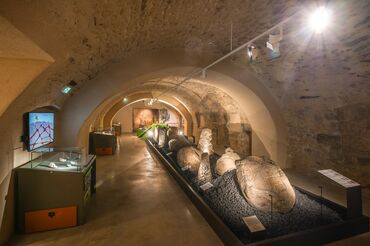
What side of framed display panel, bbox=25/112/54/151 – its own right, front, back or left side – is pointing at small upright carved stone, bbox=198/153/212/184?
front

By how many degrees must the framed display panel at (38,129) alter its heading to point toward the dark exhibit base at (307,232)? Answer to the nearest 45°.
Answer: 0° — it already faces it

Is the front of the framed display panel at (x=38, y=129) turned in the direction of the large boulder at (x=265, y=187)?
yes

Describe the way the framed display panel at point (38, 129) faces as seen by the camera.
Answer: facing the viewer and to the right of the viewer

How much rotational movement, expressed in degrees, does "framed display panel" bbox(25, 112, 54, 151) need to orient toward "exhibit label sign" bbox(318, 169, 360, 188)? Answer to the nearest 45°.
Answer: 0° — it already faces it

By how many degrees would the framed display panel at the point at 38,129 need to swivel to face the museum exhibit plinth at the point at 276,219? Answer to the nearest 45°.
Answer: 0° — it already faces it
